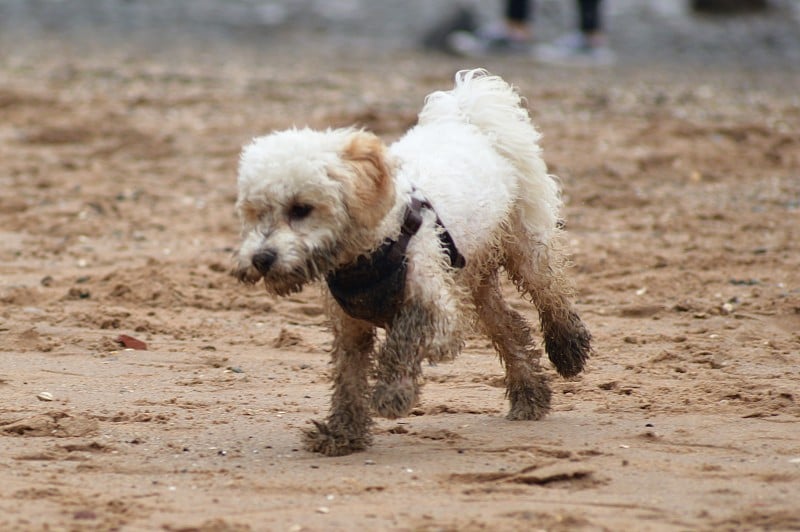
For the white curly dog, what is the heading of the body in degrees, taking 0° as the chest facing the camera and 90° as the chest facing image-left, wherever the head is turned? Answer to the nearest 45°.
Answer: approximately 45°

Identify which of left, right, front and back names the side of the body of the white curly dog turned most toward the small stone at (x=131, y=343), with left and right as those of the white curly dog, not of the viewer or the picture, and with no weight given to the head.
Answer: right
